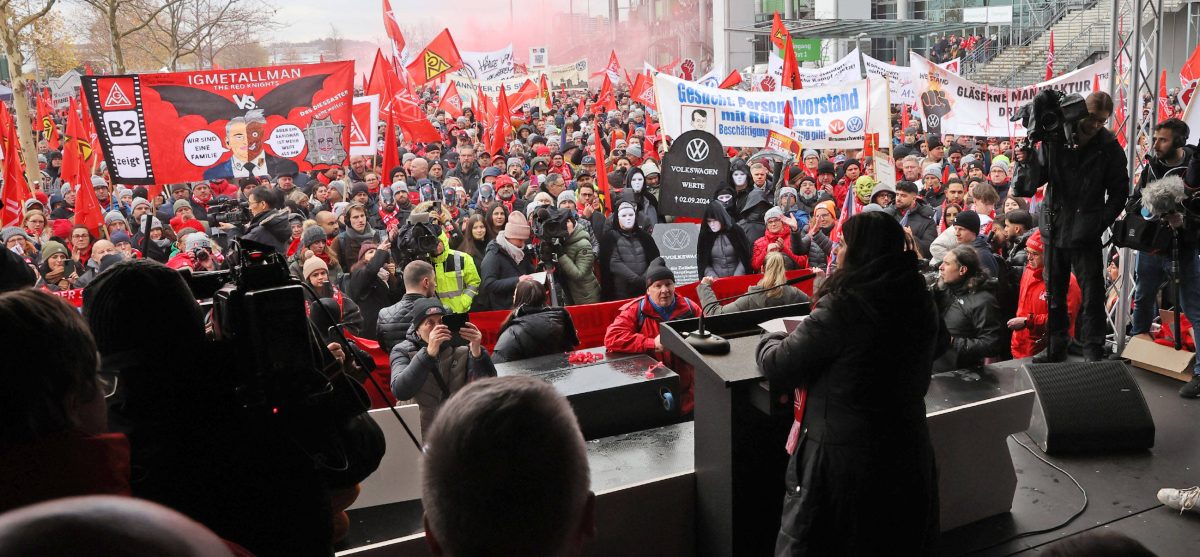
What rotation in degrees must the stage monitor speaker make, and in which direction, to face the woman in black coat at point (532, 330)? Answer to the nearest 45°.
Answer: approximately 90° to its right

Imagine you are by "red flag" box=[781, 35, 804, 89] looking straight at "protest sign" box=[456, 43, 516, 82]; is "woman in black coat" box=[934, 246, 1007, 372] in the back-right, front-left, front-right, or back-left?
back-left

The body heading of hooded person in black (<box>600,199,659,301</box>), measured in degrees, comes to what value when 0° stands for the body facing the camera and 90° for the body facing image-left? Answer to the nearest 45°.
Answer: approximately 0°

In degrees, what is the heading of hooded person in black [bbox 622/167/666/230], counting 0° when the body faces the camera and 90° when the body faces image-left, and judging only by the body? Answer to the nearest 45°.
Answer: approximately 0°

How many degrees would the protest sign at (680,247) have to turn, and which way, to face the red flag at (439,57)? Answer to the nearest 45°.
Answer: approximately 135° to its right

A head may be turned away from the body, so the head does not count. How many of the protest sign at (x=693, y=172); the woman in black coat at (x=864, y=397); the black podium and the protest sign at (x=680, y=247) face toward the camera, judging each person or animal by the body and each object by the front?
2

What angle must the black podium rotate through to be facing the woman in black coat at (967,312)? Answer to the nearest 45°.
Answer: approximately 90° to its right

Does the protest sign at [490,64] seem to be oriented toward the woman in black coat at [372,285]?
yes
